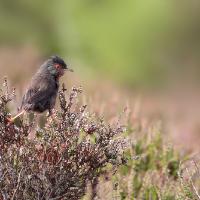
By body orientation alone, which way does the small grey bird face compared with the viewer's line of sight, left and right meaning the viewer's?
facing to the right of the viewer
